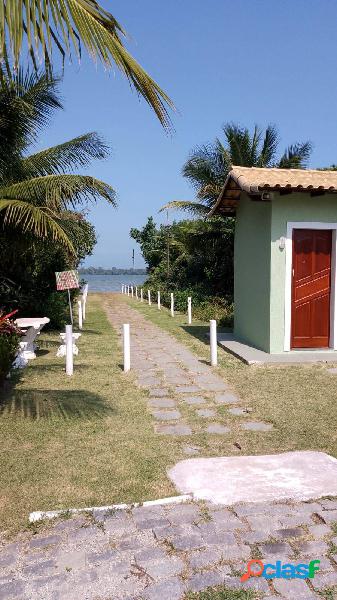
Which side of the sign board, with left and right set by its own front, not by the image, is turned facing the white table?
front

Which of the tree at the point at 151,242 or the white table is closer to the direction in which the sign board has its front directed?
the white table

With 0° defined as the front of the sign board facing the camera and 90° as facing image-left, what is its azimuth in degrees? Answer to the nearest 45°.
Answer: approximately 0°

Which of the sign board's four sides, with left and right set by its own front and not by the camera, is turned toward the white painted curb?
front

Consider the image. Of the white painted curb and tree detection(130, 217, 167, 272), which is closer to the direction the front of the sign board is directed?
the white painted curb

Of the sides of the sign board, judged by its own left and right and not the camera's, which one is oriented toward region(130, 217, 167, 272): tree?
back
